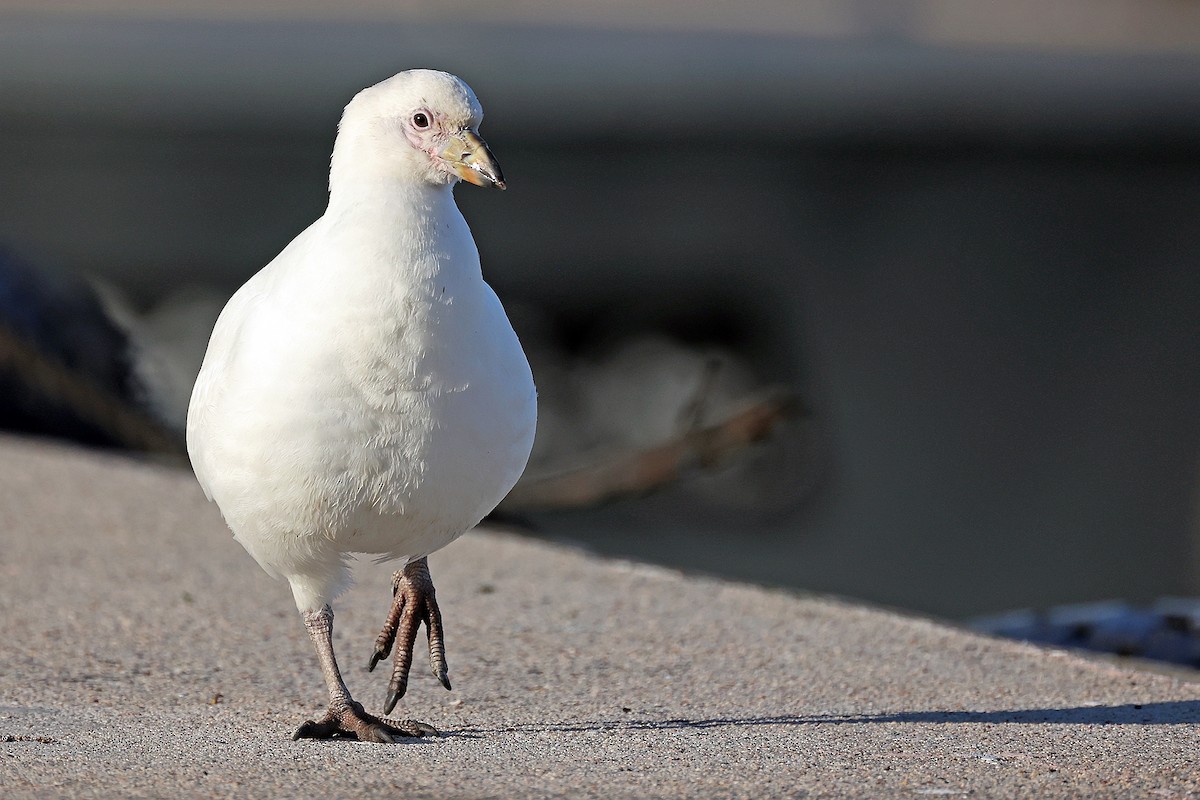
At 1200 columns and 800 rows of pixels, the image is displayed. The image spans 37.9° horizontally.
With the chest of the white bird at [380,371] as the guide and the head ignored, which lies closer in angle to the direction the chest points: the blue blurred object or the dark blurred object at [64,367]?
the blue blurred object

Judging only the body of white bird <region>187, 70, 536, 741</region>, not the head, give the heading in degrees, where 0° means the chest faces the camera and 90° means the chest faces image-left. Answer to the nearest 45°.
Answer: approximately 315°

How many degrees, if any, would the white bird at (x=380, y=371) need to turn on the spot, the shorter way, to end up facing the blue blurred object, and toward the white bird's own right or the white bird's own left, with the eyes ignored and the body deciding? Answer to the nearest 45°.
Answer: approximately 90° to the white bird's own left

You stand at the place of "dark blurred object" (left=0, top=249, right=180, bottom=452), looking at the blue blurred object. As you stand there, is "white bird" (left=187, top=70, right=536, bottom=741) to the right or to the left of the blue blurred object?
right

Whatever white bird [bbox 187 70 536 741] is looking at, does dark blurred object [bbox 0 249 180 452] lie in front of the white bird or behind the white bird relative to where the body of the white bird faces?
behind
